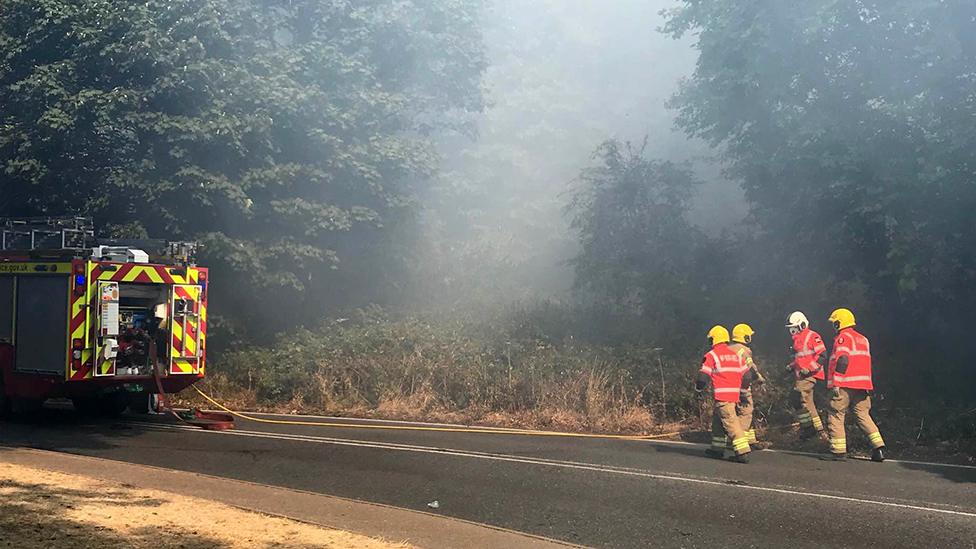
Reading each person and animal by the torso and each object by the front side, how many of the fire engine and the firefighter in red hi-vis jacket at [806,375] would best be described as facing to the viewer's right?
0

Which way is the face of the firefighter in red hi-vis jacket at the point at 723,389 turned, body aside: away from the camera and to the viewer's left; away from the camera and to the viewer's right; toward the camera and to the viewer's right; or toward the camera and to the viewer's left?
away from the camera and to the viewer's left

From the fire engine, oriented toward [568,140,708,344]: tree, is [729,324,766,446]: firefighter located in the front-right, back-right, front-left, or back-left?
front-right

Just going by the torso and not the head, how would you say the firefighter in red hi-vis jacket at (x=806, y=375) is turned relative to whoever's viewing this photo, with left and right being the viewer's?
facing the viewer and to the left of the viewer

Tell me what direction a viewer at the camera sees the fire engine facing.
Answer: facing away from the viewer and to the left of the viewer

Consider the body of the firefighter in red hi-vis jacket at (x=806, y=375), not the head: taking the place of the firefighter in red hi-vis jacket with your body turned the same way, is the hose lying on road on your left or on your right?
on your right

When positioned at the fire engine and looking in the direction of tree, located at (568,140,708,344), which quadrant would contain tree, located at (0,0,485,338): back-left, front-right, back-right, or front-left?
front-left

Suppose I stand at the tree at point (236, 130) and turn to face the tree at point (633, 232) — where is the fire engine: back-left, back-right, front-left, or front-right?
back-right

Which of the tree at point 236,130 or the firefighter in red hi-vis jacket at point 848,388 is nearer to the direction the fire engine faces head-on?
the tree

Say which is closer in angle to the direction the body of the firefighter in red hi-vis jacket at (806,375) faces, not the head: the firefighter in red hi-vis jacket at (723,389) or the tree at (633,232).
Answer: the firefighter in red hi-vis jacket

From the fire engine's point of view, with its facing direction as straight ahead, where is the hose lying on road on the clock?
The hose lying on road is roughly at 5 o'clock from the fire engine.

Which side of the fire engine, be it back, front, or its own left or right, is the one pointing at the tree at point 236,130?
right

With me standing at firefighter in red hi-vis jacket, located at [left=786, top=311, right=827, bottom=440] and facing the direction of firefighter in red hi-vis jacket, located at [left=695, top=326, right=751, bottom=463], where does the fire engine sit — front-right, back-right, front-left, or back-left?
front-right

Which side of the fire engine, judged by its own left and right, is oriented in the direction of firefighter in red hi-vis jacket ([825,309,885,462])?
back

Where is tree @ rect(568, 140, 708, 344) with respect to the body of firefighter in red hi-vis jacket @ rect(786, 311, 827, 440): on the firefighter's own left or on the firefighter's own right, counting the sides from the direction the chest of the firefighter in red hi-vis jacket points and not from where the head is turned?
on the firefighter's own right
